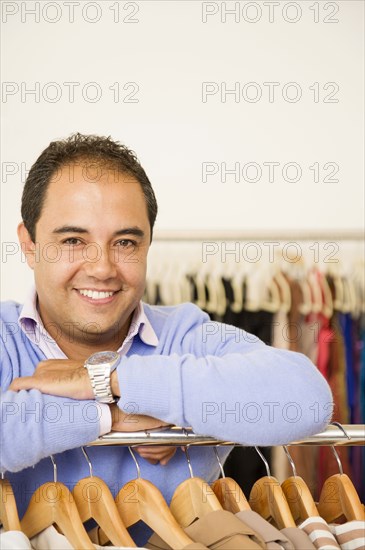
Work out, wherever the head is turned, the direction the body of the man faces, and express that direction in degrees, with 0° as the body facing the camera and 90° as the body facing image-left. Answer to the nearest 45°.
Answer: approximately 0°
